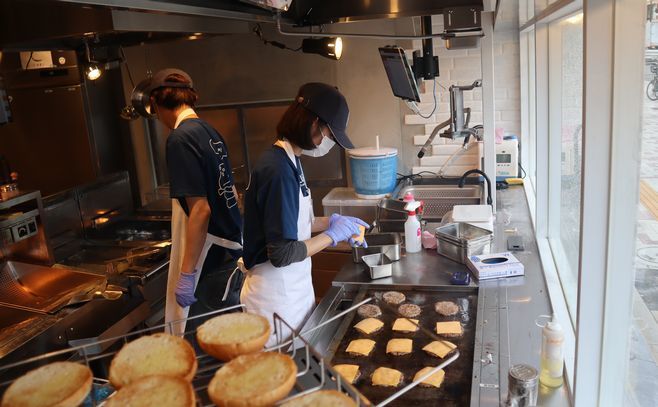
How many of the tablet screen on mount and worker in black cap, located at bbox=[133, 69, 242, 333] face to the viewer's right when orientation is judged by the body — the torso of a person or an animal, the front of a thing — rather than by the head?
0

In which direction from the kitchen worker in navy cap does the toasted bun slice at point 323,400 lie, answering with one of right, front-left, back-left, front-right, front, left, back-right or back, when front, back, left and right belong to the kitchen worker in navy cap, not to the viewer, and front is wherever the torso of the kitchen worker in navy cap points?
right

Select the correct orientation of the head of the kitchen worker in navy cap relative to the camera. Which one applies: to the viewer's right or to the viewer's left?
to the viewer's right

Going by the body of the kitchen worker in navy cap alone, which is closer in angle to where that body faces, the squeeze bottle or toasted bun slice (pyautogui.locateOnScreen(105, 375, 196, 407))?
the squeeze bottle

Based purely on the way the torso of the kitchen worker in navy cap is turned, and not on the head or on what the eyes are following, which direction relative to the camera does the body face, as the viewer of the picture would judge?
to the viewer's right

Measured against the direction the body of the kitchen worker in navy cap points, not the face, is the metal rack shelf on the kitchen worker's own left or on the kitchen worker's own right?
on the kitchen worker's own right

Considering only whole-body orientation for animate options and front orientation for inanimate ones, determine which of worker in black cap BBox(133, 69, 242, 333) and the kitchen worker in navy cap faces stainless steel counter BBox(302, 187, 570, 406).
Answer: the kitchen worker in navy cap

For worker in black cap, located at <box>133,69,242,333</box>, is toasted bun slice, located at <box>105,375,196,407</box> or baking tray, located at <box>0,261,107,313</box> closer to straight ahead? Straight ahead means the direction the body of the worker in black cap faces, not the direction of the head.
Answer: the baking tray

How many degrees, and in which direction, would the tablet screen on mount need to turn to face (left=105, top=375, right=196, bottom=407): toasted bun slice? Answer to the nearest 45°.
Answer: approximately 45° to its left
